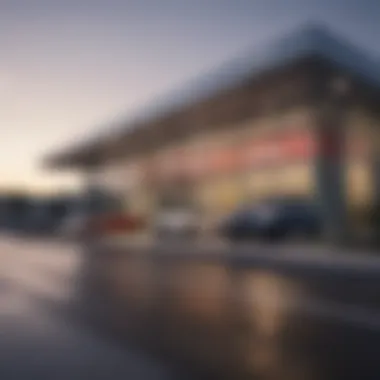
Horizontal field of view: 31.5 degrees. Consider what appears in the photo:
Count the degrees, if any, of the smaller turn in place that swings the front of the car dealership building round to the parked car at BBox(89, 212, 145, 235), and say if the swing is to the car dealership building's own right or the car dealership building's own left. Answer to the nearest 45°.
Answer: approximately 90° to the car dealership building's own right

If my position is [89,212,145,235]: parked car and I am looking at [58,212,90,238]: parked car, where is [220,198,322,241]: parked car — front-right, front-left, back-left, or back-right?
back-left

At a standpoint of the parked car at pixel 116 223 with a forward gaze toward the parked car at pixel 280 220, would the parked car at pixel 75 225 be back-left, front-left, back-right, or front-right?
back-right

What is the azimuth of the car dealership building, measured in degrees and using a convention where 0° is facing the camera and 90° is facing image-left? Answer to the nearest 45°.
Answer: approximately 45°
